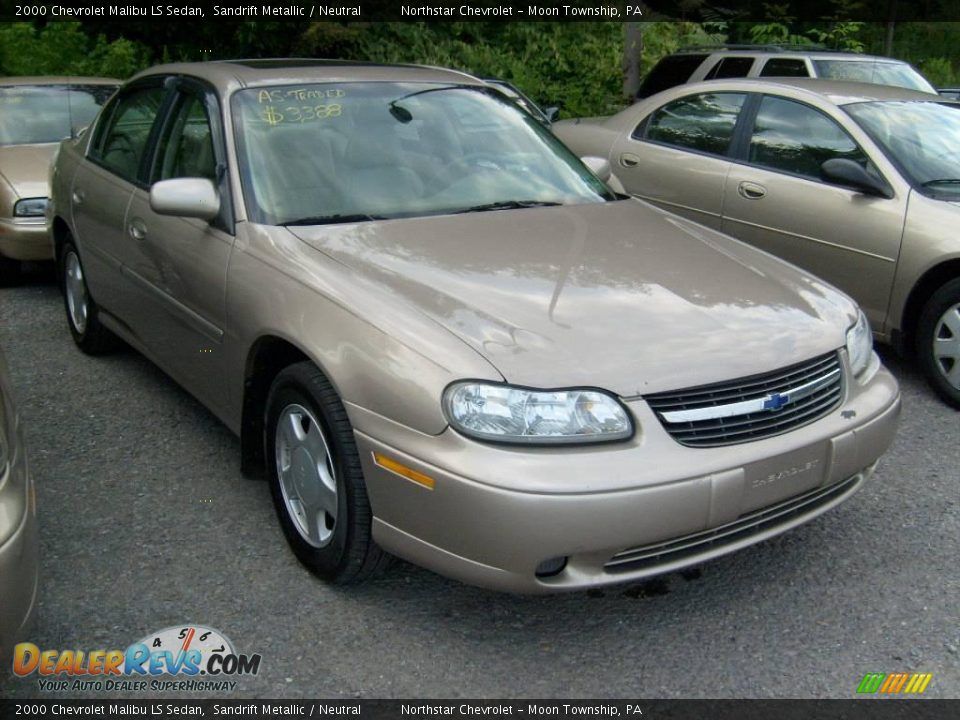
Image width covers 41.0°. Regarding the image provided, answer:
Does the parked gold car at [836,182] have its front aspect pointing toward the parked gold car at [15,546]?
no

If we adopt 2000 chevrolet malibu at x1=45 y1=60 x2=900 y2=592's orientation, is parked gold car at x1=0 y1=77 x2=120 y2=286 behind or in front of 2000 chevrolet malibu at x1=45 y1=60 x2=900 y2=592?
behind

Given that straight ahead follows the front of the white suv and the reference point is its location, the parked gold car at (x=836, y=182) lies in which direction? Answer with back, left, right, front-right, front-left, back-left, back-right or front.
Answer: front-right

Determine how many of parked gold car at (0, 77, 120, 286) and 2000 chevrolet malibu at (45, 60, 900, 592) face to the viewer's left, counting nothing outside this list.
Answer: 0

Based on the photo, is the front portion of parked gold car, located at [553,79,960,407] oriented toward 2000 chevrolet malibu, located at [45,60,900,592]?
no

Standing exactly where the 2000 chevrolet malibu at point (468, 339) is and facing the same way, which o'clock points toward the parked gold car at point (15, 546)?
The parked gold car is roughly at 3 o'clock from the 2000 chevrolet malibu.

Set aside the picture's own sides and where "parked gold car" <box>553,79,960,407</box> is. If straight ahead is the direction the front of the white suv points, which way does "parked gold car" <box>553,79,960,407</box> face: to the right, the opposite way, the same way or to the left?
the same way

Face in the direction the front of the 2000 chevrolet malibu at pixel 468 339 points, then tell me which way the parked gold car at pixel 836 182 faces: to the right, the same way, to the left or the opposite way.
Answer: the same way

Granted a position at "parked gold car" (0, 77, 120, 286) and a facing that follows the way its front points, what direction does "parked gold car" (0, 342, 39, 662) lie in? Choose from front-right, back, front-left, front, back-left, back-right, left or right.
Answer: front-right

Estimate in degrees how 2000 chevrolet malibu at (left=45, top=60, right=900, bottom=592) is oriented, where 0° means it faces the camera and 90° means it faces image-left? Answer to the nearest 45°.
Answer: approximately 315°

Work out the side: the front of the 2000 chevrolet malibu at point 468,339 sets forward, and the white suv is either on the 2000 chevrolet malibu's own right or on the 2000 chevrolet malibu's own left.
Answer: on the 2000 chevrolet malibu's own left

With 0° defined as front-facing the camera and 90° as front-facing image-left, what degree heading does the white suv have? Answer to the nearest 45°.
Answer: approximately 315°
